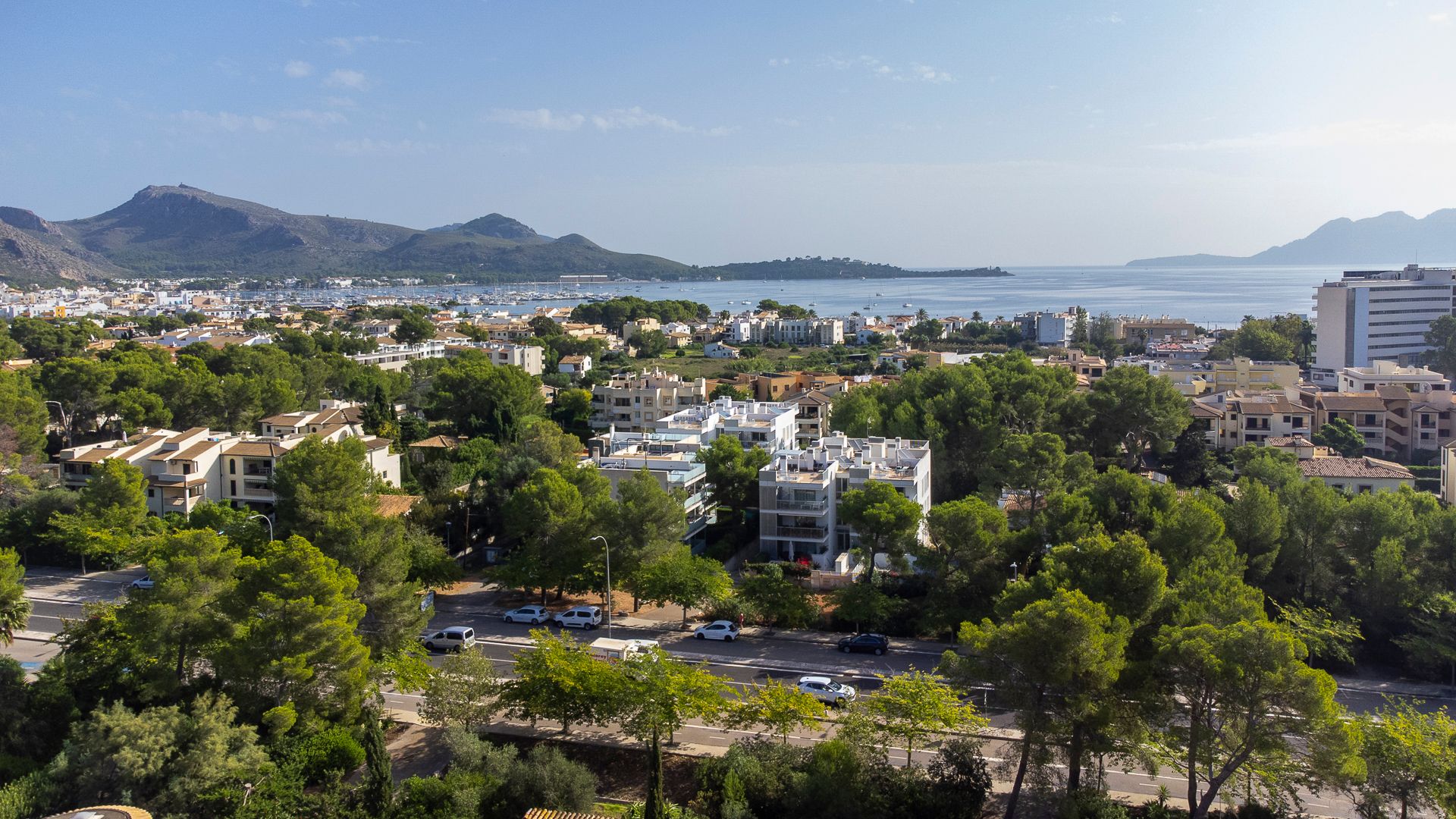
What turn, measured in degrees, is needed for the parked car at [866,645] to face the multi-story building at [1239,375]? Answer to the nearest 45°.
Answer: approximately 135° to its right

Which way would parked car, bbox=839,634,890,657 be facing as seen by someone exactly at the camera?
facing to the left of the viewer

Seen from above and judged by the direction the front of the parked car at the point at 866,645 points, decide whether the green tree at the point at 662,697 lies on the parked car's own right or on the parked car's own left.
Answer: on the parked car's own left

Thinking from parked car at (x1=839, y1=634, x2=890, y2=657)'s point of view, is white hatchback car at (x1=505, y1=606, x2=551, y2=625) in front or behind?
in front

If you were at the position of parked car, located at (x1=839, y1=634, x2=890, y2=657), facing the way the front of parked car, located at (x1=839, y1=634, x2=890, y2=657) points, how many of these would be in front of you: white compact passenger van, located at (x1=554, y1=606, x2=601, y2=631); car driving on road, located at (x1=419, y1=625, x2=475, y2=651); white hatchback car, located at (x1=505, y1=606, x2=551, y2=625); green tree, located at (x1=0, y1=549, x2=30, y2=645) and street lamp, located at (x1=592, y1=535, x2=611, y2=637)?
5

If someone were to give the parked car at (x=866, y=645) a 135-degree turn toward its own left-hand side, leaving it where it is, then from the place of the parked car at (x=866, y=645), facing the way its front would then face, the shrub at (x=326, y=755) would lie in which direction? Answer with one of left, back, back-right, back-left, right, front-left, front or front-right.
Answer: right

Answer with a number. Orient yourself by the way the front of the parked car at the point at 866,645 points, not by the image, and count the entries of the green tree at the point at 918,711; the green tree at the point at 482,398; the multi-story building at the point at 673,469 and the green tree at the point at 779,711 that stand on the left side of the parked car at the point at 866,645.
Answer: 2

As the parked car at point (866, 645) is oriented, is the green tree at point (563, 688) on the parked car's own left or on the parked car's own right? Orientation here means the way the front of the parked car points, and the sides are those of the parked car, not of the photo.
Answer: on the parked car's own left

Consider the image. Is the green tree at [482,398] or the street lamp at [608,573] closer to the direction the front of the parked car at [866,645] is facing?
the street lamp

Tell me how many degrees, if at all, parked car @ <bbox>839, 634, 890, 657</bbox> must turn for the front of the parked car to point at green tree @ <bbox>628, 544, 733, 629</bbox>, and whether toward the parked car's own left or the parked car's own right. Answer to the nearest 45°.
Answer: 0° — it already faces it

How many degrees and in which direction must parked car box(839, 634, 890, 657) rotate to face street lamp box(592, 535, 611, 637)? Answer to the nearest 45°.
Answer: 0° — it already faces it

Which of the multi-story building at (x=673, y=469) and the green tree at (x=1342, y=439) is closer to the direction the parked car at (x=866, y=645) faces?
the multi-story building

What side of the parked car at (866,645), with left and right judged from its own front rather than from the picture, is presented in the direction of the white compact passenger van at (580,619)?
front
